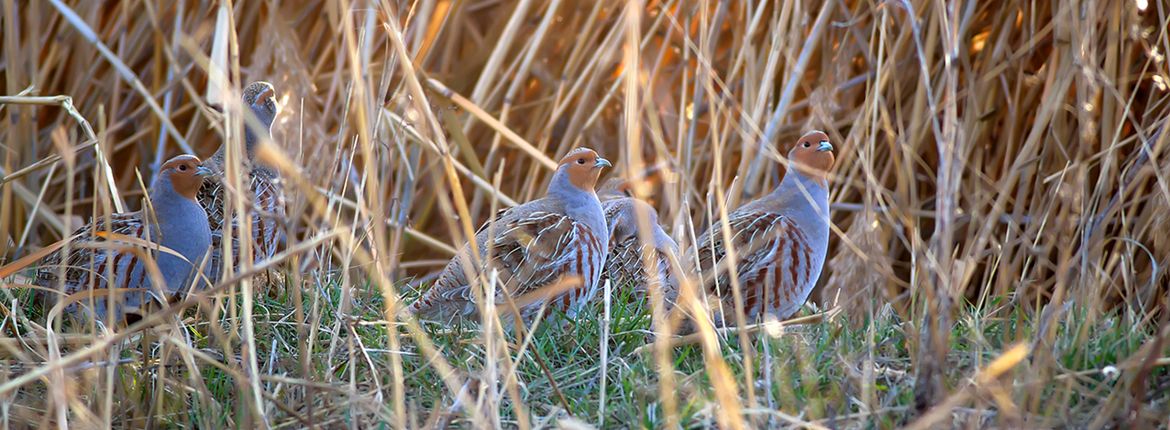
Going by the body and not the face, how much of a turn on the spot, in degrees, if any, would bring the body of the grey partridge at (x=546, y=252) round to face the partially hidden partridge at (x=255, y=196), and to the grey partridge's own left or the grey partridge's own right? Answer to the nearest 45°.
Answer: approximately 135° to the grey partridge's own left

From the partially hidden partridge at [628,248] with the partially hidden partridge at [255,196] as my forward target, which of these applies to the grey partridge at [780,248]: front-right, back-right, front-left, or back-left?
back-left

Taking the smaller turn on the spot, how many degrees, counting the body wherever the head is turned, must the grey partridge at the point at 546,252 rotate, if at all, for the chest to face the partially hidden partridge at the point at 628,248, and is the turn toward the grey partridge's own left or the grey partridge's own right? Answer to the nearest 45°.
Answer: approximately 45° to the grey partridge's own left

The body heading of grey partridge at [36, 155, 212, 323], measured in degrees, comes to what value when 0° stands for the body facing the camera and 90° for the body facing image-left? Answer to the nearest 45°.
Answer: approximately 270°

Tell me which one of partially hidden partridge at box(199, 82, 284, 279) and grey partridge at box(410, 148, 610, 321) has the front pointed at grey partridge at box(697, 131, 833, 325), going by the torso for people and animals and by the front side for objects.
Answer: grey partridge at box(410, 148, 610, 321)

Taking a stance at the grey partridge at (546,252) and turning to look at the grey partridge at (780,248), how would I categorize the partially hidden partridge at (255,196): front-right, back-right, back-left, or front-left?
back-left

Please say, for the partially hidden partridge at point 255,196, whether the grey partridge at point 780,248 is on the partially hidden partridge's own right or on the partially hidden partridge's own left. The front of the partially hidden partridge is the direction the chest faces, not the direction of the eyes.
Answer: on the partially hidden partridge's own right

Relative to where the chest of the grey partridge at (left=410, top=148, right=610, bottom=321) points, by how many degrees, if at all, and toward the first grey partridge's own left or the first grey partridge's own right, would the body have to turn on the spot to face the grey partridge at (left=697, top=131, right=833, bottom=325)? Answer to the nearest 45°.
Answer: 0° — it already faces it
